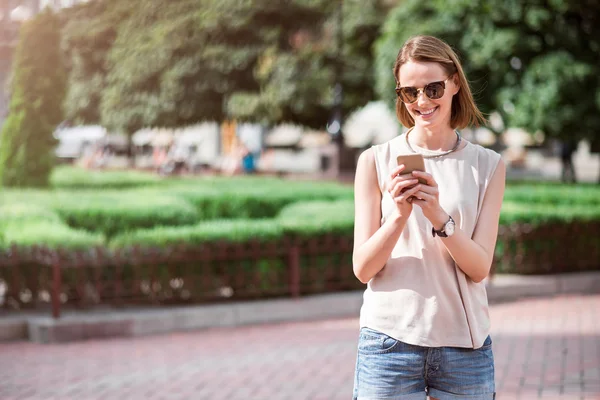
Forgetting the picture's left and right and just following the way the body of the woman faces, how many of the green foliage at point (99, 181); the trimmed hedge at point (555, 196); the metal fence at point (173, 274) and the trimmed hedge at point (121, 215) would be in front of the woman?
0

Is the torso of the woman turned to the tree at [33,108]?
no

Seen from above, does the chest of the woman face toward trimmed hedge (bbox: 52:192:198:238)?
no

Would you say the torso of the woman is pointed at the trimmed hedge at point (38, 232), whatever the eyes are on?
no

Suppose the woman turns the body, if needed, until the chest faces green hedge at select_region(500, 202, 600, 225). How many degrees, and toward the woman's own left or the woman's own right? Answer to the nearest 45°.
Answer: approximately 180°

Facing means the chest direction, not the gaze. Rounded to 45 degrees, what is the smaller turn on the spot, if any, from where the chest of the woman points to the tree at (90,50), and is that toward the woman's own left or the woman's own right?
approximately 135° to the woman's own right

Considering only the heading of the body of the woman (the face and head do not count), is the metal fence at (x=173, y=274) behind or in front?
behind

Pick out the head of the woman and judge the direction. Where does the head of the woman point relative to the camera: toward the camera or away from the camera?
toward the camera

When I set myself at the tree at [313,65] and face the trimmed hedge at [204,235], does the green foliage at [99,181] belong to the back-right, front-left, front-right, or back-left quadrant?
front-right

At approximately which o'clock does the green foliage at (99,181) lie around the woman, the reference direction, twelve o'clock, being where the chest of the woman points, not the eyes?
The green foliage is roughly at 5 o'clock from the woman.

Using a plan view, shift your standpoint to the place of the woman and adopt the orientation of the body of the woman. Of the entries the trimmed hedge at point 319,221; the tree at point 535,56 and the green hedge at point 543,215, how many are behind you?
3

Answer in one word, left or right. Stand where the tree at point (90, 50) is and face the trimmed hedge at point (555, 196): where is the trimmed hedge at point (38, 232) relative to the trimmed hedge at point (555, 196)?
right

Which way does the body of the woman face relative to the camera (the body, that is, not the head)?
toward the camera

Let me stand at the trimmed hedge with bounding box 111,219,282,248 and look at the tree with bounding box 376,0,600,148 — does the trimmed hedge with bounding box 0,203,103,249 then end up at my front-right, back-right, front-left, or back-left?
back-left
